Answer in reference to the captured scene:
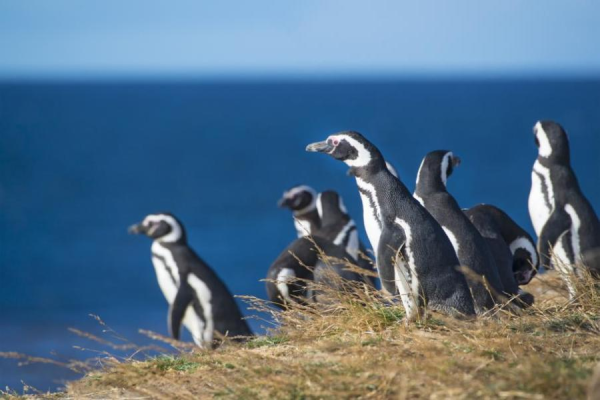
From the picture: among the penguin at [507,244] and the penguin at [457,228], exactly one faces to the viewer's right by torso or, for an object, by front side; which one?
the penguin at [507,244]

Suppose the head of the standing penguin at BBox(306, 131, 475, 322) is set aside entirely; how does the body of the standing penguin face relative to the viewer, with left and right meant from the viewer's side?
facing to the left of the viewer

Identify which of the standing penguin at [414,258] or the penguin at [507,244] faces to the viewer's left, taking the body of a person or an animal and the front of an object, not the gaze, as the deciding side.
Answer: the standing penguin

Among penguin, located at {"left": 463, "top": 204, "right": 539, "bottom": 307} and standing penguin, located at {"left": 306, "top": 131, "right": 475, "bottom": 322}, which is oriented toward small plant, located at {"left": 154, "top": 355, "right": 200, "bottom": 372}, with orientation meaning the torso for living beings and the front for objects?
the standing penguin

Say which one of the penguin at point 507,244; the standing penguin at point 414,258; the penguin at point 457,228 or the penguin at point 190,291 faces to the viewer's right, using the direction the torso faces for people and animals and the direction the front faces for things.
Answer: the penguin at point 507,244

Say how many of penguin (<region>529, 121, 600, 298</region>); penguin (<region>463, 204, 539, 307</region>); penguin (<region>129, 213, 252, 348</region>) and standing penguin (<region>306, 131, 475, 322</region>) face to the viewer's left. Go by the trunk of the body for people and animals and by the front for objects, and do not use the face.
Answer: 3

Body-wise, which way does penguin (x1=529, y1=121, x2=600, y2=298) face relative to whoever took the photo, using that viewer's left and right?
facing to the left of the viewer

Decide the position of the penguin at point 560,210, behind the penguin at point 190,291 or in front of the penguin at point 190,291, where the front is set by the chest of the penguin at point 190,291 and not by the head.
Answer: behind

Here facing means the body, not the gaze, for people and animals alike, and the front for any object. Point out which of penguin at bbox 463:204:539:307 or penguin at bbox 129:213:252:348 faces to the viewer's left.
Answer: penguin at bbox 129:213:252:348

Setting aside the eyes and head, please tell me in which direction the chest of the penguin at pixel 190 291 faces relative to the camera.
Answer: to the viewer's left
